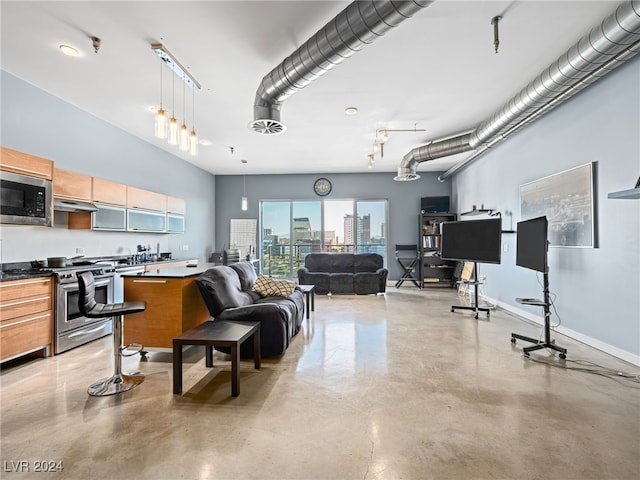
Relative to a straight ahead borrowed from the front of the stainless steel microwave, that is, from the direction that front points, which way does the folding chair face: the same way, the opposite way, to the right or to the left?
to the right

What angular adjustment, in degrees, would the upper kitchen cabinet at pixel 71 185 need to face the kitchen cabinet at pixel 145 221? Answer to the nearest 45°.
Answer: approximately 90° to its left

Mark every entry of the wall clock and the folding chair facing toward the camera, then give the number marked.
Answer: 2

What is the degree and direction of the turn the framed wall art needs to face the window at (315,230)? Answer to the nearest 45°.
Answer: approximately 45° to its right

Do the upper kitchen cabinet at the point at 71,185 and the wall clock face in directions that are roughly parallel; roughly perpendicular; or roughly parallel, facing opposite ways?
roughly perpendicular

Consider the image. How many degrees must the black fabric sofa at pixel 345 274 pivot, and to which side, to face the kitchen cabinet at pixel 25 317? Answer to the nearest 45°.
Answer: approximately 45° to its right

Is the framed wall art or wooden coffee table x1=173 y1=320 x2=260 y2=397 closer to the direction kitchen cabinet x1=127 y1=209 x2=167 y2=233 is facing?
the framed wall art

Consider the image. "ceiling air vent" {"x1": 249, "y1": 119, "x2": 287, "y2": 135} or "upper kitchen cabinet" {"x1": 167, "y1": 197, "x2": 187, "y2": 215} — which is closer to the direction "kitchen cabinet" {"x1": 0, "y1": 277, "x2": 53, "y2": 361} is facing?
the ceiling air vent

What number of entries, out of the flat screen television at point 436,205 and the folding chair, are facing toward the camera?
2

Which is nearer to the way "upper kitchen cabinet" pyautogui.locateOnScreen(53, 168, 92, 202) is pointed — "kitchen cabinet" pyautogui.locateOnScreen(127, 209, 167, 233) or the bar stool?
the bar stool

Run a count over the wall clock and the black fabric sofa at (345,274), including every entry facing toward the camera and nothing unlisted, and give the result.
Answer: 2
